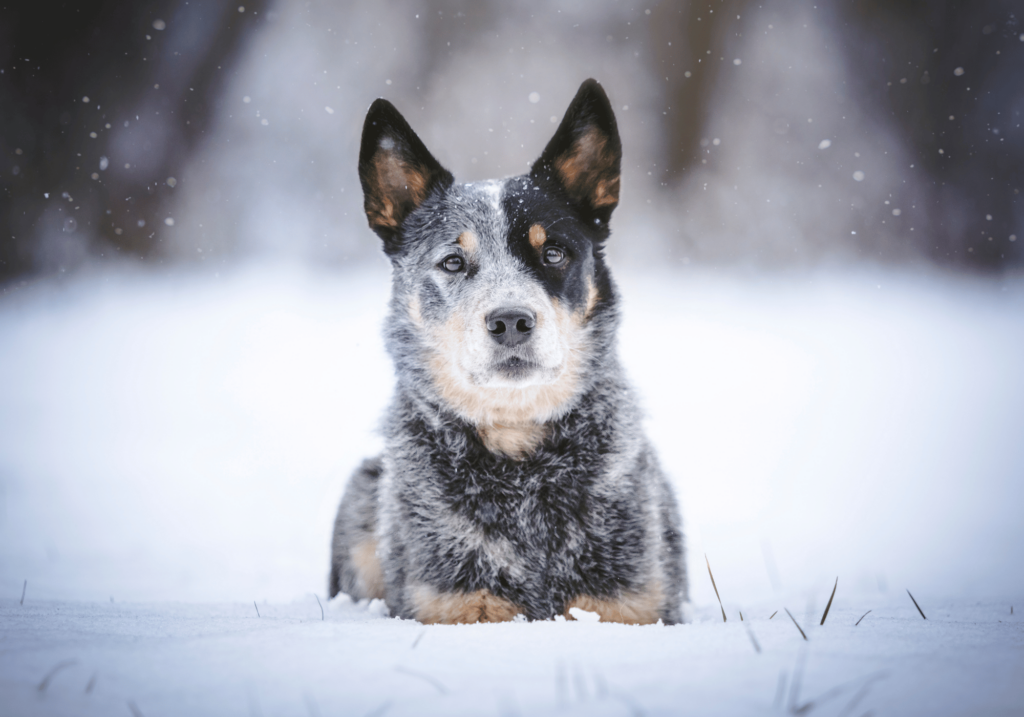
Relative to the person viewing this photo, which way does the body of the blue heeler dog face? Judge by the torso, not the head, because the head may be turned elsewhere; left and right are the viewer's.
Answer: facing the viewer

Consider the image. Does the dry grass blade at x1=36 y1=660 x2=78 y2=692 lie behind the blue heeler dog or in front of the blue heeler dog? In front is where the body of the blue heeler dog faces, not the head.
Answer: in front
